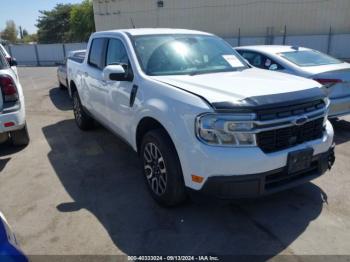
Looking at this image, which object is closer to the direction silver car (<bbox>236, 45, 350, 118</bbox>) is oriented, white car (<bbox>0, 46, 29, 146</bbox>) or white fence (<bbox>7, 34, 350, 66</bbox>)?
the white fence

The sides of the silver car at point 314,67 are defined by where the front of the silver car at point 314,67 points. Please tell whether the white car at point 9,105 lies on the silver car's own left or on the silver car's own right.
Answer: on the silver car's own left

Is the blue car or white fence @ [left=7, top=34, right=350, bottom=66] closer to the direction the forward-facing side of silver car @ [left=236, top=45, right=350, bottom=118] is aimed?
the white fence

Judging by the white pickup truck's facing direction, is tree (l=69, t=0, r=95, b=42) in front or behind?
behind

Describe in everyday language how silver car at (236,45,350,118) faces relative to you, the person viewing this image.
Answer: facing away from the viewer and to the left of the viewer

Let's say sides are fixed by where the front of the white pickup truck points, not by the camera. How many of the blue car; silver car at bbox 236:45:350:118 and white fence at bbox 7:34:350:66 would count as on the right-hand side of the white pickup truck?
1

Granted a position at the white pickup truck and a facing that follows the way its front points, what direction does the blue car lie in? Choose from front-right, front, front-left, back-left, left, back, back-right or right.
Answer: right

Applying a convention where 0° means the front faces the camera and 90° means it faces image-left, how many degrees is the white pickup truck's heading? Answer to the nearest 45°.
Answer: approximately 315°

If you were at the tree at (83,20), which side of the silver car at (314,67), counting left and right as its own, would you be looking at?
front

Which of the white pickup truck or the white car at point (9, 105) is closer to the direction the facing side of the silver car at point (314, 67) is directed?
the white car

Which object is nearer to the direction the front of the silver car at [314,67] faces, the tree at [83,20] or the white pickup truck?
the tree

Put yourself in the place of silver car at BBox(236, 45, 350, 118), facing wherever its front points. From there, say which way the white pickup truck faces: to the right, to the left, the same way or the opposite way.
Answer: the opposite way

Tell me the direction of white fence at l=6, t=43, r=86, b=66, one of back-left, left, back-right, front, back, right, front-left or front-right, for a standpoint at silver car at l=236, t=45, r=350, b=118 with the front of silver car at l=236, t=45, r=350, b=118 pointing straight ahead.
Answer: front

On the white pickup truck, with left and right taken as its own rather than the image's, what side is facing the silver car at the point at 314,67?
left

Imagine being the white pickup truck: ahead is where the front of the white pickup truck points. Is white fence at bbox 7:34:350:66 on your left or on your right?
on your left

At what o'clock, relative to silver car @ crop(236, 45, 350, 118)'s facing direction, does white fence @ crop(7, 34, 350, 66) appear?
The white fence is roughly at 1 o'clock from the silver car.

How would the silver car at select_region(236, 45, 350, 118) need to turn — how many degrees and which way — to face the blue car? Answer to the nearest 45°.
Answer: approximately 135° to its left
